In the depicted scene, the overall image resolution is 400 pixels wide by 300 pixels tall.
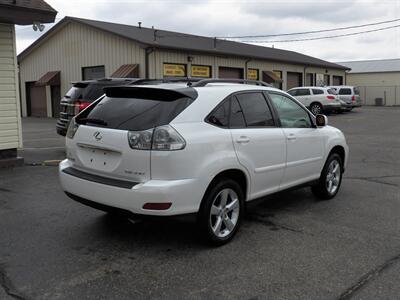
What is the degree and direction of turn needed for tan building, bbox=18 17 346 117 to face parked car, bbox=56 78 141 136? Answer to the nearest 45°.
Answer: approximately 45° to its right

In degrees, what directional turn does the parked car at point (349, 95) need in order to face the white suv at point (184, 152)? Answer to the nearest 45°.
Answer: approximately 135° to its left

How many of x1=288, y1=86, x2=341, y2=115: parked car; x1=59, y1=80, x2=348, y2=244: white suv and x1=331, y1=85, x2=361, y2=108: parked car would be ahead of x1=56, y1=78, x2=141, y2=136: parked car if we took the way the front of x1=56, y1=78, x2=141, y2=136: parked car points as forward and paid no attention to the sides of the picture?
2

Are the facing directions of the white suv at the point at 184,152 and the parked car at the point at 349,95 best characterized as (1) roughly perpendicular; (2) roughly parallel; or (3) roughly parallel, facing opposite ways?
roughly perpendicular

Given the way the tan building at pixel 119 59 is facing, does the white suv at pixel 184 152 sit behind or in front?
in front

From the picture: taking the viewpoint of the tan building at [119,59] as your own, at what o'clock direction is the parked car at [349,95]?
The parked car is roughly at 10 o'clock from the tan building.

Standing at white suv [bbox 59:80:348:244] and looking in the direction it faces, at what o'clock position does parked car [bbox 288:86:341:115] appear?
The parked car is roughly at 11 o'clock from the white suv.

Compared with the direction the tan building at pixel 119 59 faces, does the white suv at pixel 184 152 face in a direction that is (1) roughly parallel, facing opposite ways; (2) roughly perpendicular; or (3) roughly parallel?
roughly perpendicular

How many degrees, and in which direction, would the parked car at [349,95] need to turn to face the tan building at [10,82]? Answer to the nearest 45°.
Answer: approximately 135° to its left

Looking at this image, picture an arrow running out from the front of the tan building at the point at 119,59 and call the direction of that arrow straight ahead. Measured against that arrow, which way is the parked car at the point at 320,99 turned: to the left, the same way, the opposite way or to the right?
the opposite way

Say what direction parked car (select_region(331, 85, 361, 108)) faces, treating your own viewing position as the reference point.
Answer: facing away from the viewer and to the left of the viewer

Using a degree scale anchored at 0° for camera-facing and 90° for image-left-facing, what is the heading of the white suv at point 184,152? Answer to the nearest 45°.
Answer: approximately 225°

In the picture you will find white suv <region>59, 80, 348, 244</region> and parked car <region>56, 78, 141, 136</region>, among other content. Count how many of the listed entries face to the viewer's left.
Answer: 0

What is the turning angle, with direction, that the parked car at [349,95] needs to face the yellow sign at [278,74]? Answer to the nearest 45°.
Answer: approximately 45° to its left

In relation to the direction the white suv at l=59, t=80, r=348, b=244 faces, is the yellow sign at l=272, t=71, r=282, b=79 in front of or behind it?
in front

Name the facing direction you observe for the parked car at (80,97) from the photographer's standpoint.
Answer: facing away from the viewer and to the right of the viewer
